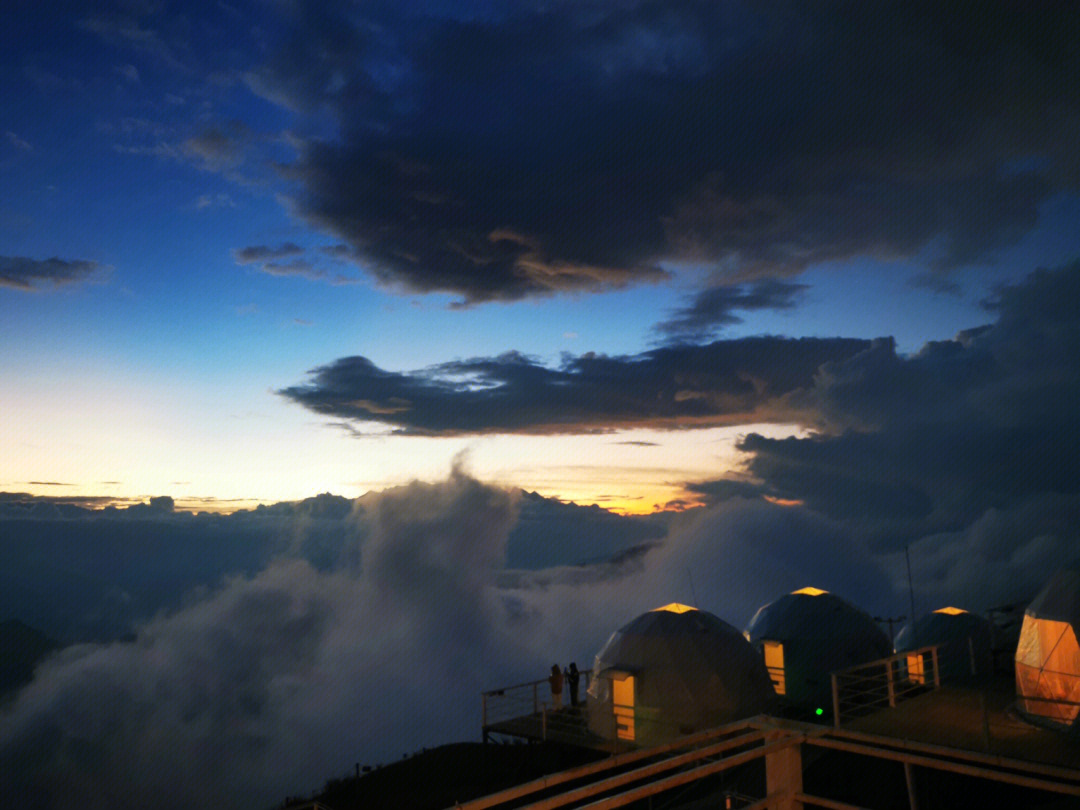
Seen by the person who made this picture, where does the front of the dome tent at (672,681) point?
facing the viewer and to the left of the viewer

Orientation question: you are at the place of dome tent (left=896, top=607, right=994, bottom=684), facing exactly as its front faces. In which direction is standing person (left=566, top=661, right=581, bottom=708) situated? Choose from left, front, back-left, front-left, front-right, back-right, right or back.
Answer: front

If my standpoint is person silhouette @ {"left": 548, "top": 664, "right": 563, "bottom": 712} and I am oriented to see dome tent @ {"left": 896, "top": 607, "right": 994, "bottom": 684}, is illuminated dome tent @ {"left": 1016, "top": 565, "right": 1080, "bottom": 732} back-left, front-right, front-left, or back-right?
front-right

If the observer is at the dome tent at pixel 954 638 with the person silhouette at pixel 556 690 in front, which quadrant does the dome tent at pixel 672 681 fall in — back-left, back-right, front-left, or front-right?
front-left

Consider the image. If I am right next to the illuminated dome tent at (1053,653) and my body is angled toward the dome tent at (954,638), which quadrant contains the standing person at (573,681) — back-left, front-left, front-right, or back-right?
front-left

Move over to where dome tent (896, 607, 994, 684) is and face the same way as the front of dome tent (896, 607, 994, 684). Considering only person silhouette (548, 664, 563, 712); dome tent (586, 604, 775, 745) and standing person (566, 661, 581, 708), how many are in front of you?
3

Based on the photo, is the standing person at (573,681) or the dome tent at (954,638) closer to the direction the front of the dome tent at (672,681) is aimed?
the standing person

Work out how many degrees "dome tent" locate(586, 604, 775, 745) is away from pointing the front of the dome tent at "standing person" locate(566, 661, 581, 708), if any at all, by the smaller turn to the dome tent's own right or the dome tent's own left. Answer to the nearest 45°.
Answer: approximately 90° to the dome tent's own right

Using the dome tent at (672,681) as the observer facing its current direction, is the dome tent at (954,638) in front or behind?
behind

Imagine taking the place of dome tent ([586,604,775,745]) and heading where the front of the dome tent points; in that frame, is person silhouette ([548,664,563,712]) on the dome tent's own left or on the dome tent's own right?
on the dome tent's own right

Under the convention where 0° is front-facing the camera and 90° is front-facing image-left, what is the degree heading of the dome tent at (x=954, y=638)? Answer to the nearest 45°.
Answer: approximately 45°

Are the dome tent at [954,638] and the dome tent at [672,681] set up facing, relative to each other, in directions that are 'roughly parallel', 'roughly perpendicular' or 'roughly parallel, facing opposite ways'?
roughly parallel

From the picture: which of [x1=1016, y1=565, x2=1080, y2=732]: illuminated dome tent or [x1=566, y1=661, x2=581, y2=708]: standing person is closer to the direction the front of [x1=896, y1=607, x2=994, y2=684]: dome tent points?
the standing person

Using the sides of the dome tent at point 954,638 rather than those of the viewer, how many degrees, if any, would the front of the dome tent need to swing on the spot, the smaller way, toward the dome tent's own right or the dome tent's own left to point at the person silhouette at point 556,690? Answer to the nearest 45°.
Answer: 0° — it already faces it

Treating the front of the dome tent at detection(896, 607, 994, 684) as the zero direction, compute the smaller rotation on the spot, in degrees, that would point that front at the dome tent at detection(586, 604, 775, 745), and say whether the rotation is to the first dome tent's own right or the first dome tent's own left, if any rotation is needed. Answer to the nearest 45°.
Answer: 0° — it already faces it

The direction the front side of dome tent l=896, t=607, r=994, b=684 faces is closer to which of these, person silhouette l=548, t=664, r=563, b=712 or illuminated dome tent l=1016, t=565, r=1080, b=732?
the person silhouette

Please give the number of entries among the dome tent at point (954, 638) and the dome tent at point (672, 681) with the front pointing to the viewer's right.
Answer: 0
